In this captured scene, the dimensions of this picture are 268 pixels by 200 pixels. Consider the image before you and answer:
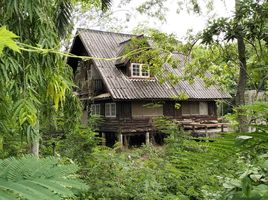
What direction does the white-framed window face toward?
toward the camera

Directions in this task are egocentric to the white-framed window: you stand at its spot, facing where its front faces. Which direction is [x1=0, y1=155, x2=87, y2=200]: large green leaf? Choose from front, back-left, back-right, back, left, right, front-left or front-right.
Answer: front
